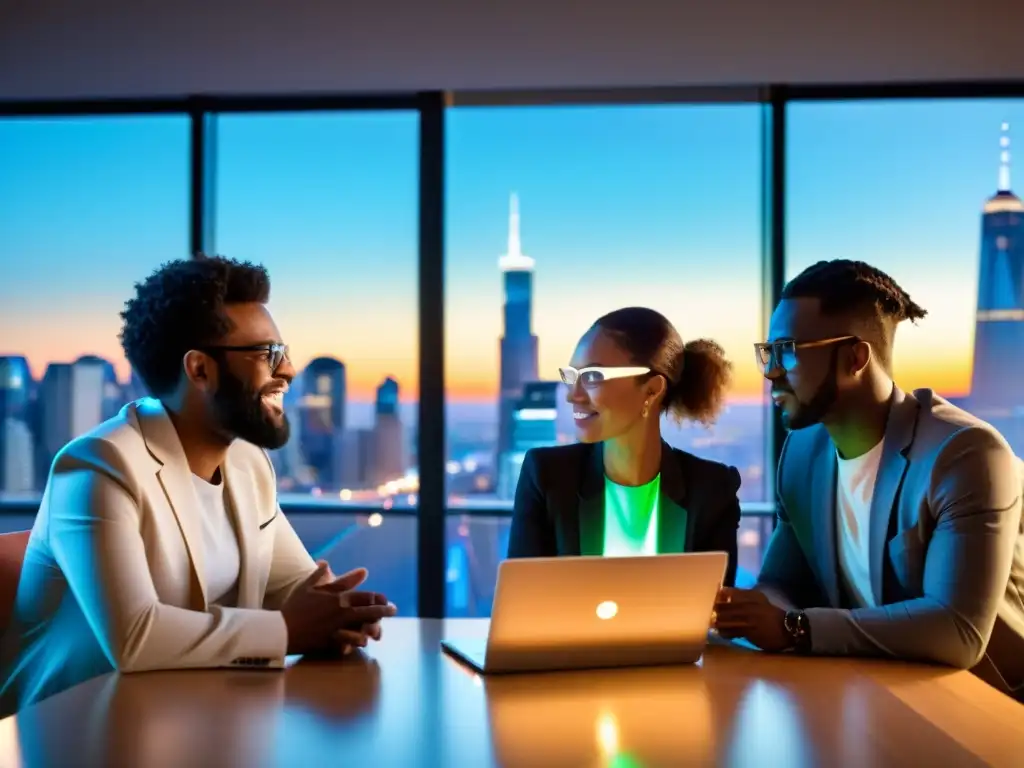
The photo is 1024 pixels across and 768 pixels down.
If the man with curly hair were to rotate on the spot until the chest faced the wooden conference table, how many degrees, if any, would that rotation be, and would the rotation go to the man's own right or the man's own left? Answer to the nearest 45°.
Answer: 0° — they already face it

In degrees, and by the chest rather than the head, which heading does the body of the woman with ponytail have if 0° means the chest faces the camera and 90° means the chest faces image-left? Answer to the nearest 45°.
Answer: approximately 0°

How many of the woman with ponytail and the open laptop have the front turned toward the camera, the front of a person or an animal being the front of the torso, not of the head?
1

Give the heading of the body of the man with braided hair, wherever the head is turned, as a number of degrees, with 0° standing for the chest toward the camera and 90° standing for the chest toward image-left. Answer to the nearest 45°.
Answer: approximately 45°

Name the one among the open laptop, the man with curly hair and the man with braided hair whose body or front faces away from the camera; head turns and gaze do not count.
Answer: the open laptop

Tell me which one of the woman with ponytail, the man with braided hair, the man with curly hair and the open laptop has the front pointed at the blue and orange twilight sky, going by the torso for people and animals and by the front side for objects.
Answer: the open laptop

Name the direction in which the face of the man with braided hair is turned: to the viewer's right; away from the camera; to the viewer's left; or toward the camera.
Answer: to the viewer's left

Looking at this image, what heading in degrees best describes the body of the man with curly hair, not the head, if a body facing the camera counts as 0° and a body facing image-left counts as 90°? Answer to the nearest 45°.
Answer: approximately 315°

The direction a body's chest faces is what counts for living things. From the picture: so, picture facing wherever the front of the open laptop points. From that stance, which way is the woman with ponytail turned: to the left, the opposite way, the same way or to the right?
the opposite way

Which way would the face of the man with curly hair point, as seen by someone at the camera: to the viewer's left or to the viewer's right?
to the viewer's right

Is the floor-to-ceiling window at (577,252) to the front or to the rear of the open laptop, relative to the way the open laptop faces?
to the front

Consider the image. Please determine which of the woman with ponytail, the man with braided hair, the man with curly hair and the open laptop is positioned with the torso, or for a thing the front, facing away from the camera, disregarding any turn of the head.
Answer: the open laptop

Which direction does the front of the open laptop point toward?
away from the camera

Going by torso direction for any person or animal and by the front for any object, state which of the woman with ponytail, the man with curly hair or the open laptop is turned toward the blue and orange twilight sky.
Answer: the open laptop
